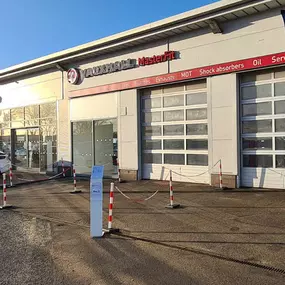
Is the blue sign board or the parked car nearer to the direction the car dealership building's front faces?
the blue sign board

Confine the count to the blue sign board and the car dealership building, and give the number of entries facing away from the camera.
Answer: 0

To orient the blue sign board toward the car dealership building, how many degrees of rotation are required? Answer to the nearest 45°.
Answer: approximately 135° to its left

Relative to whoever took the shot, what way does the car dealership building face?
facing the viewer and to the left of the viewer

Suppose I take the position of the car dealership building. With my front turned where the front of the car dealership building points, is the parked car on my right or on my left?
on my right

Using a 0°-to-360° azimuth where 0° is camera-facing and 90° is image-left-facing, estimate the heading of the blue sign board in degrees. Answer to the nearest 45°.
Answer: approximately 0°
